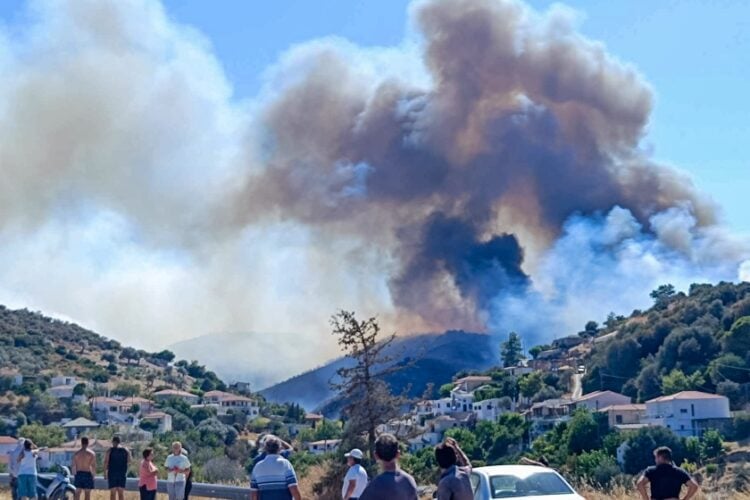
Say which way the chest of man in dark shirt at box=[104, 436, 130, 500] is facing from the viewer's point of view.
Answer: away from the camera

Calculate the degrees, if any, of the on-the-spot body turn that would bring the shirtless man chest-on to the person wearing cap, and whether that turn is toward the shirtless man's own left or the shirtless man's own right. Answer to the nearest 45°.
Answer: approximately 135° to the shirtless man's own right

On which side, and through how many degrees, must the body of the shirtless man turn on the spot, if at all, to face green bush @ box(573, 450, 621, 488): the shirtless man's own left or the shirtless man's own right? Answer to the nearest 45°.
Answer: approximately 45° to the shirtless man's own right

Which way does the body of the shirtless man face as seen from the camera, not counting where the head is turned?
away from the camera

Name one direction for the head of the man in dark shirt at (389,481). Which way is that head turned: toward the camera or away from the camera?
away from the camera

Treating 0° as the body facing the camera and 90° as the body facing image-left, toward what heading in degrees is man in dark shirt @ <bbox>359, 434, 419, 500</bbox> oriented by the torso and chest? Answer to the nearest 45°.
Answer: approximately 180°

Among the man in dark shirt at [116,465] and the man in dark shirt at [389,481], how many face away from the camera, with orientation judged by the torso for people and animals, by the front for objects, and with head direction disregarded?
2
